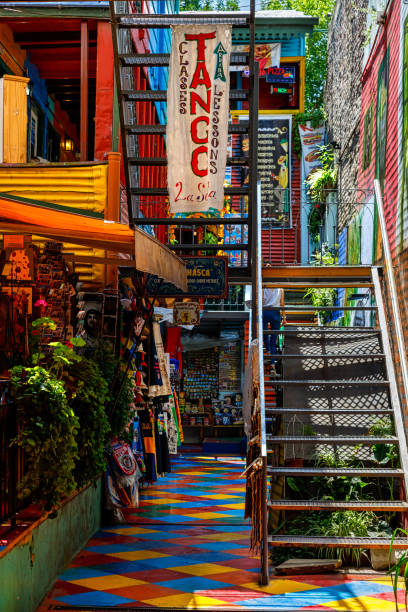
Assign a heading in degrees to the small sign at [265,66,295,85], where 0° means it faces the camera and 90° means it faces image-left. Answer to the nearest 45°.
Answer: approximately 0°

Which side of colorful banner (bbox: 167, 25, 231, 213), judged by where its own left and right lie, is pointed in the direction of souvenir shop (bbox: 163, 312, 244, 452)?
back

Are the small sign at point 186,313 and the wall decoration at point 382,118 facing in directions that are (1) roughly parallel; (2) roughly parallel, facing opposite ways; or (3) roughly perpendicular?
roughly perpendicular

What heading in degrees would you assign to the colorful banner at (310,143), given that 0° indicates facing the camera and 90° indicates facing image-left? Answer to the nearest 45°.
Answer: approximately 0°

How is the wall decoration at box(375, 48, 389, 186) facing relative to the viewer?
to the viewer's left

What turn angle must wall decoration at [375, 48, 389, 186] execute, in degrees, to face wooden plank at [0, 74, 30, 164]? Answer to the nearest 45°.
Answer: approximately 45° to its left

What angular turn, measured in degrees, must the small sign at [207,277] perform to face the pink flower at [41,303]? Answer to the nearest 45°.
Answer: approximately 45° to its right
